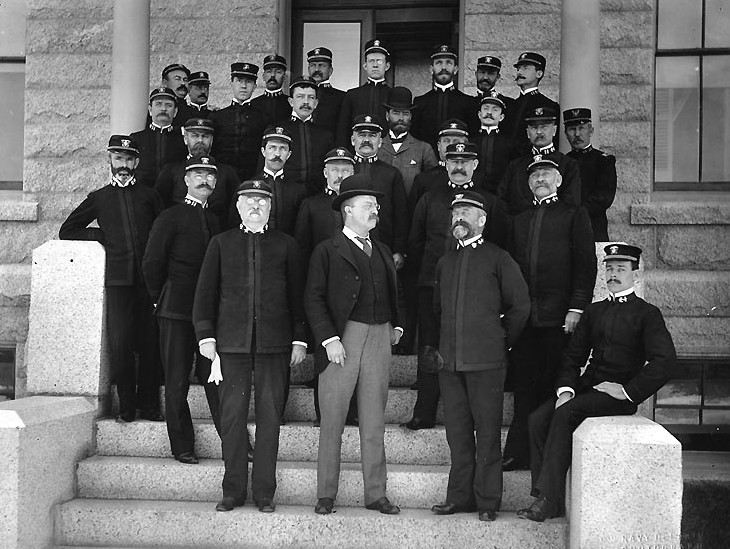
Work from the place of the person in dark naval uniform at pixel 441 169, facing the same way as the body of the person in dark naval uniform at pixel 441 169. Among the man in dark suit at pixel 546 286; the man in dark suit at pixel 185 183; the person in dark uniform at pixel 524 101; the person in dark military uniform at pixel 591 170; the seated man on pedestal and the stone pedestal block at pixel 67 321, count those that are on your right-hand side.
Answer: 2

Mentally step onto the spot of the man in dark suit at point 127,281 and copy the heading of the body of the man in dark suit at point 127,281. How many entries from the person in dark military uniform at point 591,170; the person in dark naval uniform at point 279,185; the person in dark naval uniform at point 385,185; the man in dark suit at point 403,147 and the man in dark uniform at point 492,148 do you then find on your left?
5

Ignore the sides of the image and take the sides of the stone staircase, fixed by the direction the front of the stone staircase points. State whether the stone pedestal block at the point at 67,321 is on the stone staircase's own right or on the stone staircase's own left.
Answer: on the stone staircase's own right

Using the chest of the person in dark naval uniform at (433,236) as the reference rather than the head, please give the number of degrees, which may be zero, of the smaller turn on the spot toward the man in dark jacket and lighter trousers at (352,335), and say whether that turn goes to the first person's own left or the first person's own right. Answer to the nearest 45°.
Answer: approximately 45° to the first person's own right

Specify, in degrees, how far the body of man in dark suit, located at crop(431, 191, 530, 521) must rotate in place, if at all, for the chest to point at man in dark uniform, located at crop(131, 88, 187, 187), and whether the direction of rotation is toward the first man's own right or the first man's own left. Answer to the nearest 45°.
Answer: approximately 90° to the first man's own right

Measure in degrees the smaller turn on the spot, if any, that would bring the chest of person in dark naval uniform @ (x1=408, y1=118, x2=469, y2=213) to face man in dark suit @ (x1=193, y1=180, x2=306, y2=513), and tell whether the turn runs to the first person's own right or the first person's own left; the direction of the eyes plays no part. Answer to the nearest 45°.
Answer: approximately 45° to the first person's own right

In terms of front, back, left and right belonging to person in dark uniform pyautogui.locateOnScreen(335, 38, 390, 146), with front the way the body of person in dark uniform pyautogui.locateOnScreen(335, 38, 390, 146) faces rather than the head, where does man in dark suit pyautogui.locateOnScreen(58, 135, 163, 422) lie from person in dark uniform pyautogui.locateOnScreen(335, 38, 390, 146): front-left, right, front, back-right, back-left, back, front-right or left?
front-right
